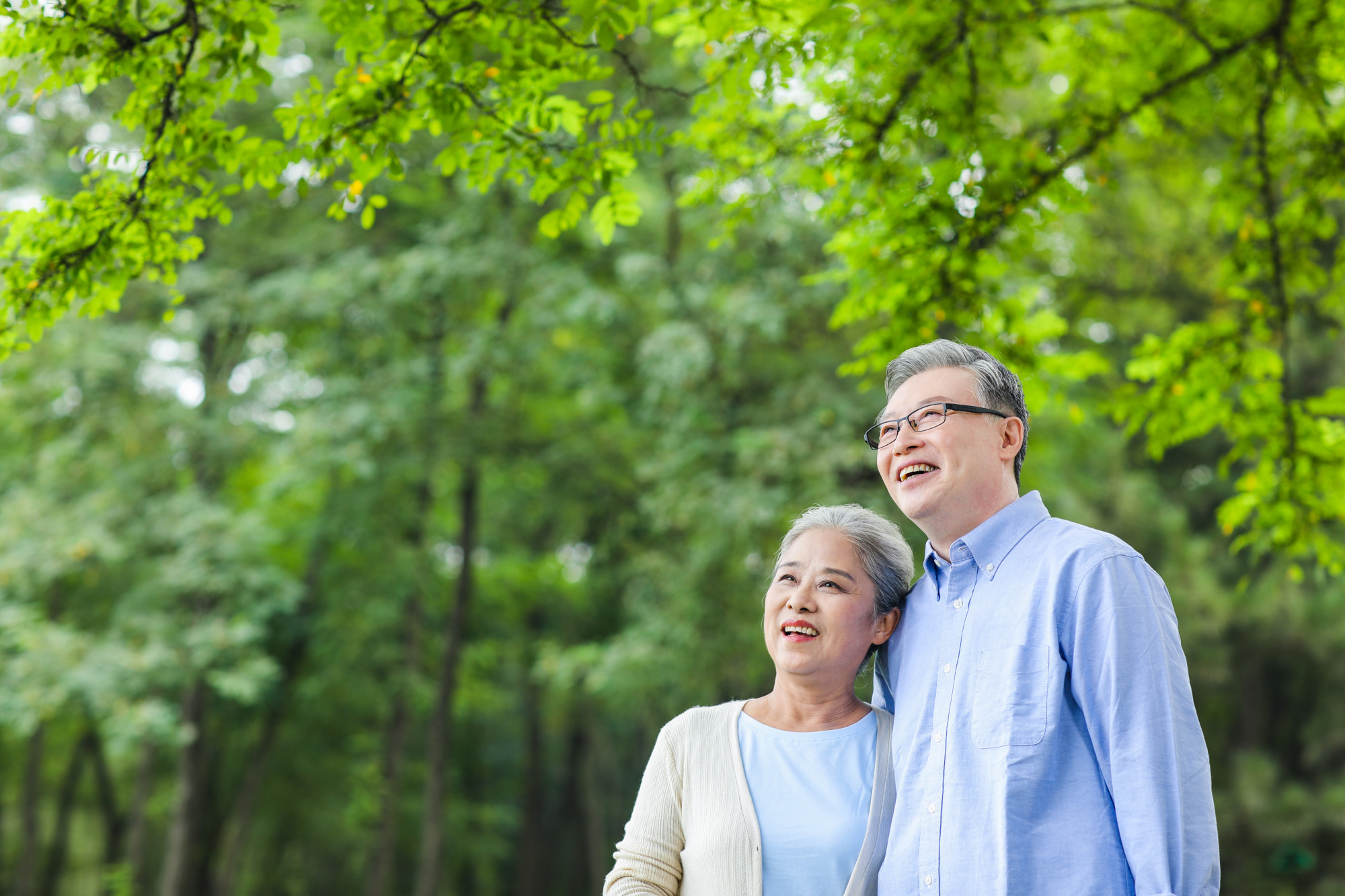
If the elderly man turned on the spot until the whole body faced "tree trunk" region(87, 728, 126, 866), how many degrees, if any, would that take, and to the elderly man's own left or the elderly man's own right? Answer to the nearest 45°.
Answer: approximately 90° to the elderly man's own right

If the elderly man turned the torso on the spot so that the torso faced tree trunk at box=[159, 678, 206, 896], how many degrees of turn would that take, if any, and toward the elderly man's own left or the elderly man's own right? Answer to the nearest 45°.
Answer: approximately 90° to the elderly man's own right

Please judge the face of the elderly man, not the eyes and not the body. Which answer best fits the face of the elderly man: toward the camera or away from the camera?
toward the camera

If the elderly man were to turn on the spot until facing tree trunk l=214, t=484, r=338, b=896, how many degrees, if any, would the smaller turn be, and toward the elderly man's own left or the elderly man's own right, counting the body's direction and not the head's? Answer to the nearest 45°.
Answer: approximately 90° to the elderly man's own right

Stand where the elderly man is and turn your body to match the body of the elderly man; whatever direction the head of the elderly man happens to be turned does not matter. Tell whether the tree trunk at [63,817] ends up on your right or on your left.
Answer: on your right

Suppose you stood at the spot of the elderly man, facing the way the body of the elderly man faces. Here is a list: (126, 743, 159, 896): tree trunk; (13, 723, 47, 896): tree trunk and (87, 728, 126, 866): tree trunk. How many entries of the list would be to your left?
0

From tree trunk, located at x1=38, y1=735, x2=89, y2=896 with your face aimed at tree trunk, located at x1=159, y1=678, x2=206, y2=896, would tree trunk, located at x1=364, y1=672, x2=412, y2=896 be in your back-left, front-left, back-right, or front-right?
front-left

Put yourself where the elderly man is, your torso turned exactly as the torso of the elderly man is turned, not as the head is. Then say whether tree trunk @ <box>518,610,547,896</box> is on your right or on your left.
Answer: on your right

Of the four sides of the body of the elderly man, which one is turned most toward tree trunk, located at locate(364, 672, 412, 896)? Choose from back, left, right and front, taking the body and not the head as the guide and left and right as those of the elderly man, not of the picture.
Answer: right

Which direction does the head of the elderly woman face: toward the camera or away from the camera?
toward the camera
